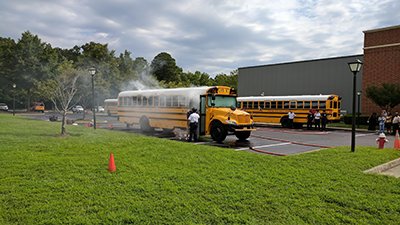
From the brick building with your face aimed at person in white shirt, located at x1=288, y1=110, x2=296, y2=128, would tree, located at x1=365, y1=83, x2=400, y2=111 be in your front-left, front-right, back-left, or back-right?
front-left

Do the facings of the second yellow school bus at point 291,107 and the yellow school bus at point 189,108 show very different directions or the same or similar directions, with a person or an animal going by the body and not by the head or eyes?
very different directions

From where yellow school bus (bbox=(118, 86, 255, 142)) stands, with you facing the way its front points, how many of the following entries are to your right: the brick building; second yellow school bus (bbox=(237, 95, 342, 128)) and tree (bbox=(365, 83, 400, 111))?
0

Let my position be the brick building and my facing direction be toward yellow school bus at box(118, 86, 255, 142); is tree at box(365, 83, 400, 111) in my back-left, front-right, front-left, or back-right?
front-left

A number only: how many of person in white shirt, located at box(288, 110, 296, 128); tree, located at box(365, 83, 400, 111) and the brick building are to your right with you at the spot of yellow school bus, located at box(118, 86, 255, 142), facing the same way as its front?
0

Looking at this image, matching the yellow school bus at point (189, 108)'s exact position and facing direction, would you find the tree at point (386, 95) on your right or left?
on your left

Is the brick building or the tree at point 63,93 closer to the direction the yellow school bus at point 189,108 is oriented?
the brick building

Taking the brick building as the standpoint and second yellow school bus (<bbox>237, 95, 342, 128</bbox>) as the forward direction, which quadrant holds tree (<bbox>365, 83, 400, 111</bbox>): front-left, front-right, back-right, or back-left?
front-left

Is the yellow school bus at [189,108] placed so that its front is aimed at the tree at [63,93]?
no

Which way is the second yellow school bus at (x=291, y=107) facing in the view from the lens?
facing away from the viewer and to the left of the viewer
